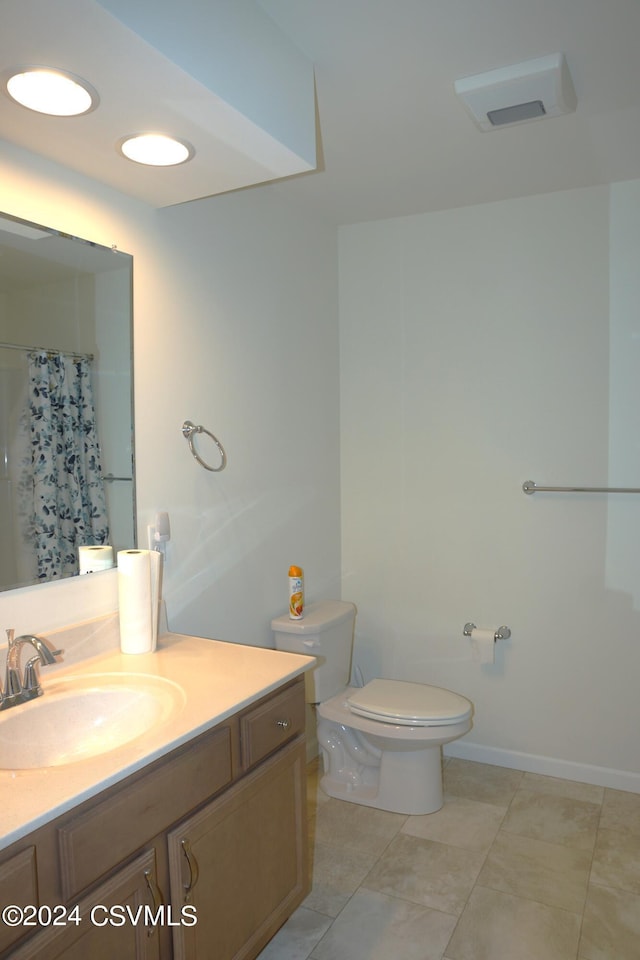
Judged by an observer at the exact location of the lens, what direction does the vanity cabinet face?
facing the viewer and to the right of the viewer

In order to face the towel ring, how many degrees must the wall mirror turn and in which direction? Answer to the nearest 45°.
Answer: approximately 90° to its left

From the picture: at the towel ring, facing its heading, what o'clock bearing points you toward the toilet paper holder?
The toilet paper holder is roughly at 10 o'clock from the towel ring.

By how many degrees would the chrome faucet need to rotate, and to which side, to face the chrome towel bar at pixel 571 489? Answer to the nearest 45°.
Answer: approximately 45° to its left

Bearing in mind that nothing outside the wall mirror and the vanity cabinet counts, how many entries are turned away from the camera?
0

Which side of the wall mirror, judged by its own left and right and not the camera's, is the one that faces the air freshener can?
left

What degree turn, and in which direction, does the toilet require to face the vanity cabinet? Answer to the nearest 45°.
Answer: approximately 45° to its right

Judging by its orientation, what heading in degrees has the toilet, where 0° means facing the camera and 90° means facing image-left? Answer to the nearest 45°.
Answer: approximately 315°

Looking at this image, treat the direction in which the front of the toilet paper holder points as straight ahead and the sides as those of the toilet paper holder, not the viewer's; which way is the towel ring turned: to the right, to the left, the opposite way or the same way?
to the left

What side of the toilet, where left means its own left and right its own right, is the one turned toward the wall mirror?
right
